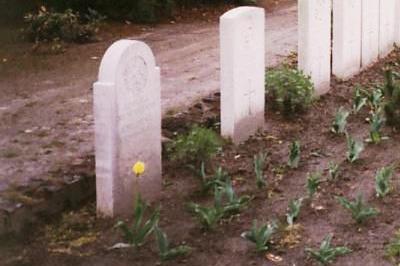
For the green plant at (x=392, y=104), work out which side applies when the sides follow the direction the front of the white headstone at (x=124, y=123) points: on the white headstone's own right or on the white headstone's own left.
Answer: on the white headstone's own left

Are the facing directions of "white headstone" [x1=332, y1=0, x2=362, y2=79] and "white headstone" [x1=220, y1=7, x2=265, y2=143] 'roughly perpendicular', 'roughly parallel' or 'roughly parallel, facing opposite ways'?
roughly parallel

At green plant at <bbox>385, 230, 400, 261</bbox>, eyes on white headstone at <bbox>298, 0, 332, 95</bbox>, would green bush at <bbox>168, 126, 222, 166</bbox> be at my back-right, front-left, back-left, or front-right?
front-left

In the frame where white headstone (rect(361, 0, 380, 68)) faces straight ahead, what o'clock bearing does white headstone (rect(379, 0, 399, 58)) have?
white headstone (rect(379, 0, 399, 58)) is roughly at 8 o'clock from white headstone (rect(361, 0, 380, 68)).

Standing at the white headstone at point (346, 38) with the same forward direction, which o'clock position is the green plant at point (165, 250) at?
The green plant is roughly at 2 o'clock from the white headstone.

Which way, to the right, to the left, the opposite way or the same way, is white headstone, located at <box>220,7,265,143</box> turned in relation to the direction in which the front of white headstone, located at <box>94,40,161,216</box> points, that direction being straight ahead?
the same way

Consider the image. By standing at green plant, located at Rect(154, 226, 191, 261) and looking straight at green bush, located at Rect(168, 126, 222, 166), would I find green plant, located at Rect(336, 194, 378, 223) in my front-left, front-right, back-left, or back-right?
front-right

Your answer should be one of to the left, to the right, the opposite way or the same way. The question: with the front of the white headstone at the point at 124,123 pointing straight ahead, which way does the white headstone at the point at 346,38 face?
the same way

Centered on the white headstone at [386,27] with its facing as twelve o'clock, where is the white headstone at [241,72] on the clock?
the white headstone at [241,72] is roughly at 2 o'clock from the white headstone at [386,27].

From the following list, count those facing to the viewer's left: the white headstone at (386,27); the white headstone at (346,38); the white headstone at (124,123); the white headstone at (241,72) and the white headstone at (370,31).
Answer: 0

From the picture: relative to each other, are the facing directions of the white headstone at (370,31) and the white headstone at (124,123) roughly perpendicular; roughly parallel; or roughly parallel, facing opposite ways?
roughly parallel

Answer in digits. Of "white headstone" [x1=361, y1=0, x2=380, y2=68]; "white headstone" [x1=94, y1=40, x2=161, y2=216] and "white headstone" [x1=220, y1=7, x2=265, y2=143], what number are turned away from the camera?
0
